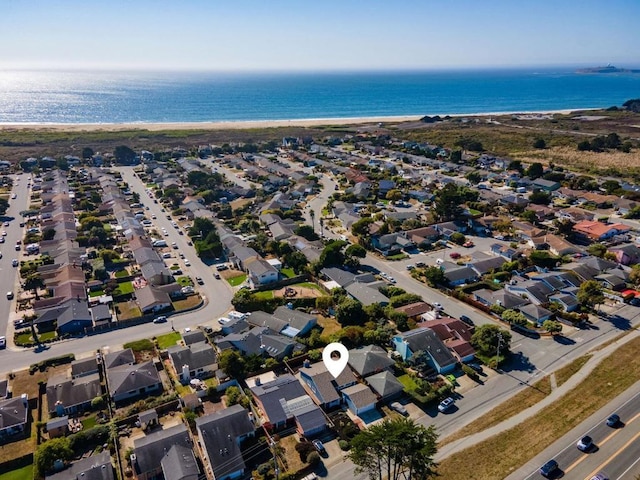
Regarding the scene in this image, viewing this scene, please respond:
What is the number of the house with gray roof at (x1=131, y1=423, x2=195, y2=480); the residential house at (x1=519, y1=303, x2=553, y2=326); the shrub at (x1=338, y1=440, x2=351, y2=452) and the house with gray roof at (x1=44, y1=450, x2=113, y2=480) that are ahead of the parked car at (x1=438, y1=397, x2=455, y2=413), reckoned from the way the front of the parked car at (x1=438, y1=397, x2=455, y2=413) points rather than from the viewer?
3

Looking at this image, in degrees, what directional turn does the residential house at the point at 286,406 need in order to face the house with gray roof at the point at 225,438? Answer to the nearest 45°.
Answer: approximately 90° to its right

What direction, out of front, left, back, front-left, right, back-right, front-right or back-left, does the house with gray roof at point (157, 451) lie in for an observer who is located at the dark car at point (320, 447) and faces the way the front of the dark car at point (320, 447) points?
front-left

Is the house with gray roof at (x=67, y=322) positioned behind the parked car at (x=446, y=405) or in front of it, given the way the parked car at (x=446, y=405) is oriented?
in front

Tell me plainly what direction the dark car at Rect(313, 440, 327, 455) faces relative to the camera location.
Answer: facing away from the viewer and to the left of the viewer

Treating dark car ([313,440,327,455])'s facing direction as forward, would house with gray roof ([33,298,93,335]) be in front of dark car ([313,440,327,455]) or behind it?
in front

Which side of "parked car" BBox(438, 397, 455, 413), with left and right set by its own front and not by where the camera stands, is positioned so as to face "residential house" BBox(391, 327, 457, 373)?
right

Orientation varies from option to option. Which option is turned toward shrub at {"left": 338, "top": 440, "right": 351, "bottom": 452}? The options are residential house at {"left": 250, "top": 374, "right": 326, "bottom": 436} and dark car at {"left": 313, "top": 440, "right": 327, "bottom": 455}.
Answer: the residential house

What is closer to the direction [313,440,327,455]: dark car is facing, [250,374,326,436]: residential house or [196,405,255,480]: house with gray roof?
the residential house

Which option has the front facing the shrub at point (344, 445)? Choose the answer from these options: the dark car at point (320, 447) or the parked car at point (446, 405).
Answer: the parked car
